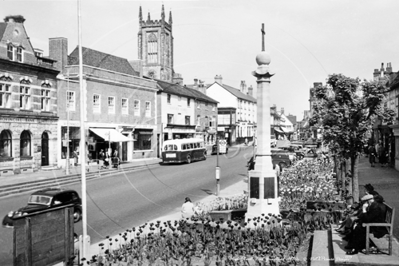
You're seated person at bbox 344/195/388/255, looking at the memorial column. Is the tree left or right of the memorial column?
right

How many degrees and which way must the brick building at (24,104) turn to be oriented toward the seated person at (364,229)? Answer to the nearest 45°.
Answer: approximately 45° to its right

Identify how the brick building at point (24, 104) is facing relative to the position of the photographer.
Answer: facing the viewer and to the right of the viewer

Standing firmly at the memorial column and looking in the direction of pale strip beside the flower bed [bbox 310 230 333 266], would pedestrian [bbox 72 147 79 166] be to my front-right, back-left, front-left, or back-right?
back-right

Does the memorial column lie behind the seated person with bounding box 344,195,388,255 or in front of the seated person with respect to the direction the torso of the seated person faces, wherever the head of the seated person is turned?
in front

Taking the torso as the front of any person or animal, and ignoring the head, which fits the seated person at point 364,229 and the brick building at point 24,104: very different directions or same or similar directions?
very different directions

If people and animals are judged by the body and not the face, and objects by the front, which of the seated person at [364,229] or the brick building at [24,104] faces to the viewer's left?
the seated person

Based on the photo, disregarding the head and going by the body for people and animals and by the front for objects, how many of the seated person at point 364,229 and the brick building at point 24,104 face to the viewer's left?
1

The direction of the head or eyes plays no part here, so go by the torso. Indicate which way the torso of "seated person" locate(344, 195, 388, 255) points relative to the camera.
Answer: to the viewer's left

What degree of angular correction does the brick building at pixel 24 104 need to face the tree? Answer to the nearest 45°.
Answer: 0° — it already faces it
